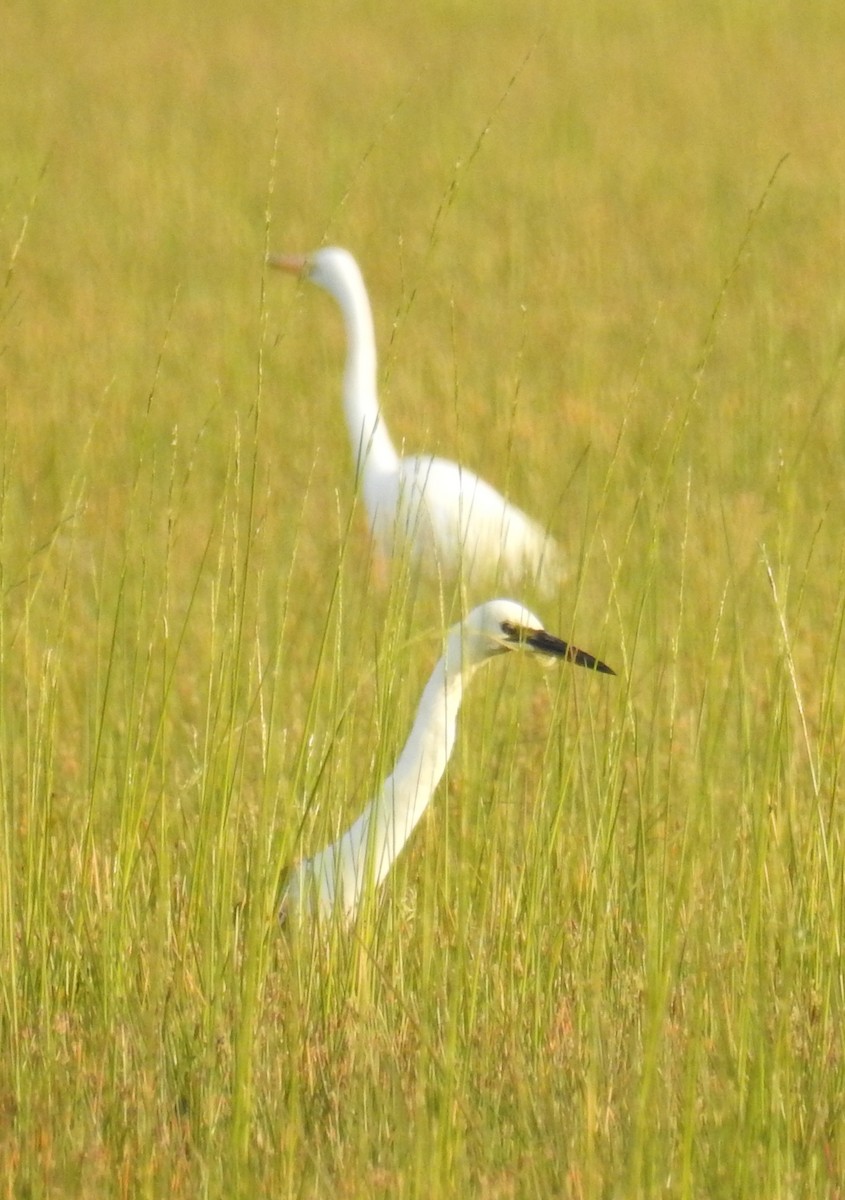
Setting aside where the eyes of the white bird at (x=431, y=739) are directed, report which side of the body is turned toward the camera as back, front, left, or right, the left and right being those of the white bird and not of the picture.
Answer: right
